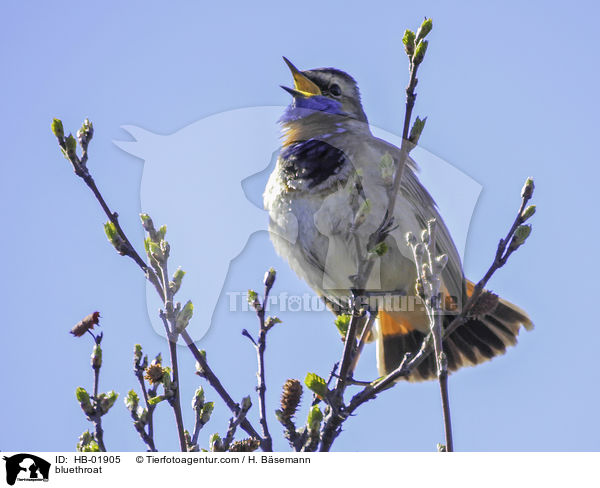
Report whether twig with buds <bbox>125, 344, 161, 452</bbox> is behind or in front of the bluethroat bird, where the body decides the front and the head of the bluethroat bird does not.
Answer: in front

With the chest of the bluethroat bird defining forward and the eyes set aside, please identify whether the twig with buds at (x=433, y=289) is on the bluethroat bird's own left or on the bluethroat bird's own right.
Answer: on the bluethroat bird's own left

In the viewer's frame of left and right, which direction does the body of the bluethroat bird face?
facing the viewer and to the left of the viewer
